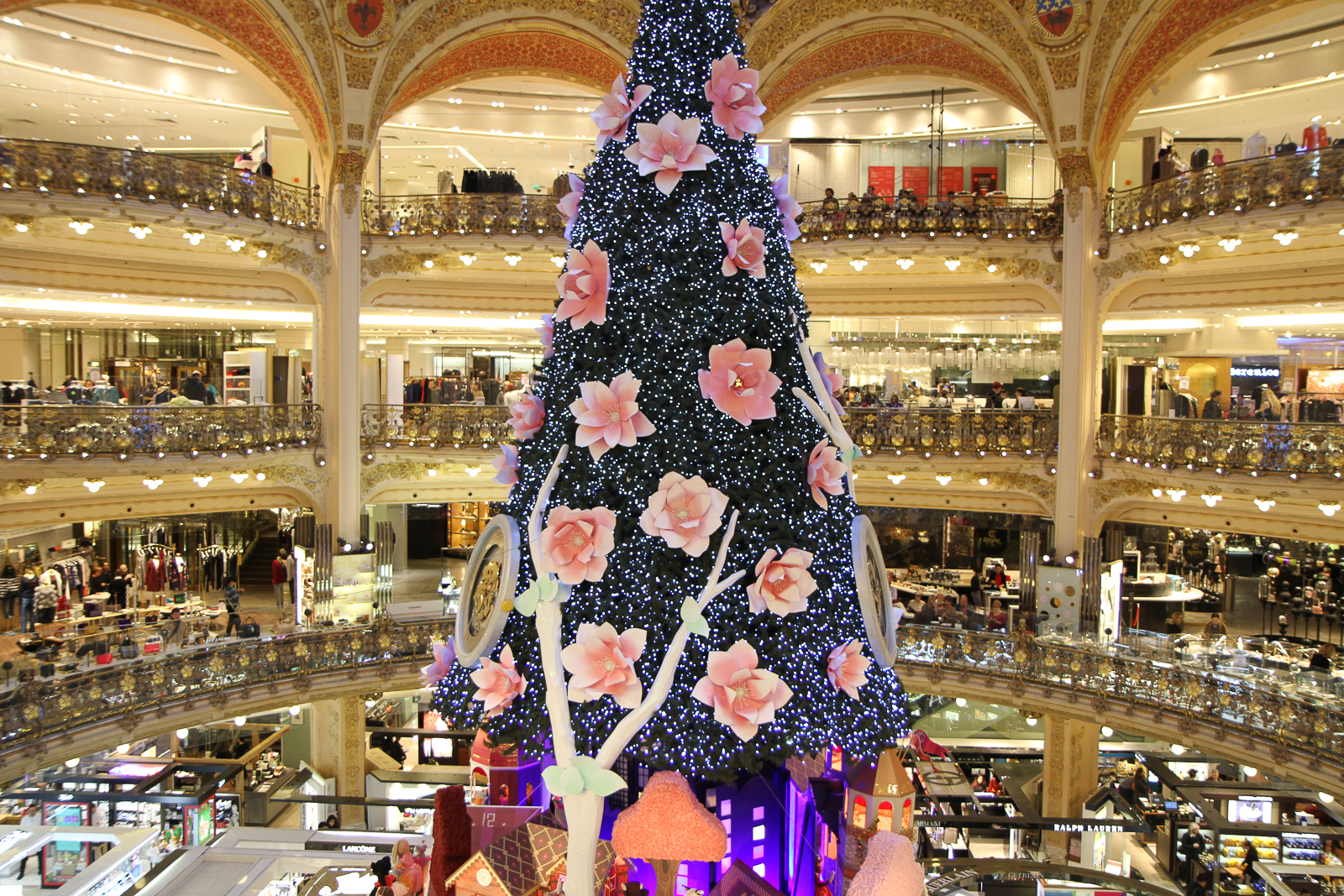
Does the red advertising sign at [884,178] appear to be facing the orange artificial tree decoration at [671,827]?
yes

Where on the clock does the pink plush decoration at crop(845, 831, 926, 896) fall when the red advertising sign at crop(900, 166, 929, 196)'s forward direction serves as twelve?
The pink plush decoration is roughly at 12 o'clock from the red advertising sign.

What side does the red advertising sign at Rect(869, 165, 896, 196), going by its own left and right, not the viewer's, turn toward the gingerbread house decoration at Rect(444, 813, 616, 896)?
front

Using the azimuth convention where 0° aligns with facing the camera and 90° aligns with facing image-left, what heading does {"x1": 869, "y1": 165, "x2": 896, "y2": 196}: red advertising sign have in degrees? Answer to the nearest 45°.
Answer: approximately 0°

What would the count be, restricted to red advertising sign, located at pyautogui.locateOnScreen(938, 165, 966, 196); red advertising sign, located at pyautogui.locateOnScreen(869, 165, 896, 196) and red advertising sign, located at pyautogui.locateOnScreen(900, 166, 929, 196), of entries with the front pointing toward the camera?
3

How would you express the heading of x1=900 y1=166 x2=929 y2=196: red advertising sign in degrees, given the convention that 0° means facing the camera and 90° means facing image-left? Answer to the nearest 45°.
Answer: approximately 0°

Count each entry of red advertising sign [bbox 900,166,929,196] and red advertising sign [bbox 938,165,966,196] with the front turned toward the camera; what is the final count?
2

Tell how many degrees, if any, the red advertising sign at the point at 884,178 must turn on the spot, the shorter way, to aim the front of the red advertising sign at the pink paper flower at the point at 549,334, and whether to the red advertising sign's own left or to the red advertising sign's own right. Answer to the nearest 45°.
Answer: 0° — it already faces it

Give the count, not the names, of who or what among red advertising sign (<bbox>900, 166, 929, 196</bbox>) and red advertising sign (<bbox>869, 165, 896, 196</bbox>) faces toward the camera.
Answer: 2

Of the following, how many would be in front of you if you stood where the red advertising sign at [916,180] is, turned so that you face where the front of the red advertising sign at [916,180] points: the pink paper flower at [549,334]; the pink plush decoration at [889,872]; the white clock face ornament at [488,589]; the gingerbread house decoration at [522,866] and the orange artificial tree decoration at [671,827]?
5

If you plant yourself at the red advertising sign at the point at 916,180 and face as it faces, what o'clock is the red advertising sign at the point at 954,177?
the red advertising sign at the point at 954,177 is roughly at 9 o'clock from the red advertising sign at the point at 916,180.

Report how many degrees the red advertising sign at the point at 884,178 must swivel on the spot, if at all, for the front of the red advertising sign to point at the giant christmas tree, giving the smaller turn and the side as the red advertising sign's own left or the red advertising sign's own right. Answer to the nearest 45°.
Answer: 0° — it already faces it
